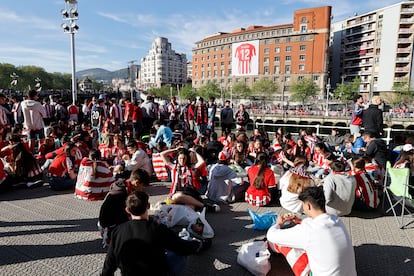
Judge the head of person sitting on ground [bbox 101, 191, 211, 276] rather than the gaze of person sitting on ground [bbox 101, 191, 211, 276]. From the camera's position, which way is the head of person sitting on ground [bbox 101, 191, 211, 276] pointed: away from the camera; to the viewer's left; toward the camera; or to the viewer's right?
away from the camera

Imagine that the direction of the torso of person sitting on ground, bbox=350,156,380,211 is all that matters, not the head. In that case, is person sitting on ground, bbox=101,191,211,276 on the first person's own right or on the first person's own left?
on the first person's own left

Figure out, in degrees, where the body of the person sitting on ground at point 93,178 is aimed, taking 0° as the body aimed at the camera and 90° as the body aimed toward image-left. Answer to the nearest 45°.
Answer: approximately 180°

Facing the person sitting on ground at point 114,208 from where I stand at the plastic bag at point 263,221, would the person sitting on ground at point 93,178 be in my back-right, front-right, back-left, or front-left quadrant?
front-right

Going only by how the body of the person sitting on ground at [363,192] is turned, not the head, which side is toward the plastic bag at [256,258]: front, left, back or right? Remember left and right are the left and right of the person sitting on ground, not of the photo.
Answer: left

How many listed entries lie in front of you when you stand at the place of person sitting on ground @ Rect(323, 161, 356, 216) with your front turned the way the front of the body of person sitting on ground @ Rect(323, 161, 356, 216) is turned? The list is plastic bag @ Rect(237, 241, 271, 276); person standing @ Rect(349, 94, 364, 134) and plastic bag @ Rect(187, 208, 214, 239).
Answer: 1

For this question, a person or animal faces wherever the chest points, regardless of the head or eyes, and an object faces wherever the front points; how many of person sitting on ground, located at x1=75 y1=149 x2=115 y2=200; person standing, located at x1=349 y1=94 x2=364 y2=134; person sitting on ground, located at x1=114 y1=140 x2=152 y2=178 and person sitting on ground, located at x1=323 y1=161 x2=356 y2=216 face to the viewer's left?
1

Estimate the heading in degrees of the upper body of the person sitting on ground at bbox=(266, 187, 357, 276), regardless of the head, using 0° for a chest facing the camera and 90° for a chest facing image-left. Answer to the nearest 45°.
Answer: approximately 135°
